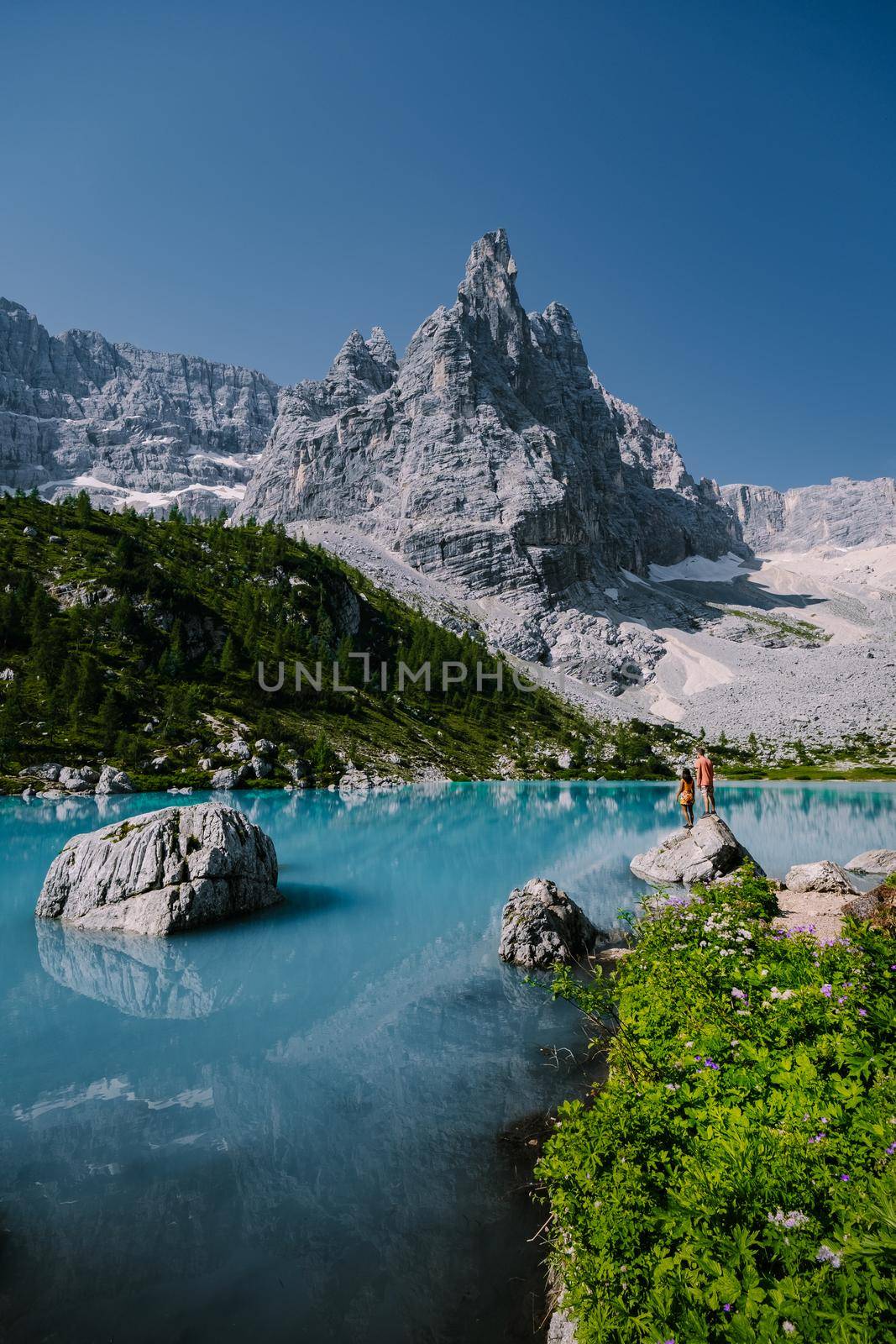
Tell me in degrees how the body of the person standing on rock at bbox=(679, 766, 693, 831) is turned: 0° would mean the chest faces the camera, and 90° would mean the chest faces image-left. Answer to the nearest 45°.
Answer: approximately 180°

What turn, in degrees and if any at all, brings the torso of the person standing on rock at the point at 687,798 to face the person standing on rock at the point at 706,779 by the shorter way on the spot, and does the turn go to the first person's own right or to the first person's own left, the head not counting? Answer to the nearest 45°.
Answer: approximately 135° to the first person's own right

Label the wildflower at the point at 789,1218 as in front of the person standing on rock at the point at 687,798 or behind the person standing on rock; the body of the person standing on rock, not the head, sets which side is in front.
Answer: behind

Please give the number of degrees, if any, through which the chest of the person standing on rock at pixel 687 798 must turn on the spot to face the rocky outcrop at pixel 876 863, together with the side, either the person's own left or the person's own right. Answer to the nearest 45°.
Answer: approximately 90° to the person's own right

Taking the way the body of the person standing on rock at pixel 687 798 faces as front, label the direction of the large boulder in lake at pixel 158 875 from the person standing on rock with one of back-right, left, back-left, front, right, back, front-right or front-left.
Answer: back-left

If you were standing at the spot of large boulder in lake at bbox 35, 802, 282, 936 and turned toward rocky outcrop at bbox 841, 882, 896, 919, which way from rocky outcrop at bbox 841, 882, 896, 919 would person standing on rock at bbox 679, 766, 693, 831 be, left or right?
left

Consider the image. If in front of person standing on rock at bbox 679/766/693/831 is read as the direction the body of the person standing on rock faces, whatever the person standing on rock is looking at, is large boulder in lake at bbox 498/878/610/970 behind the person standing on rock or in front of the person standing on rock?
behind
